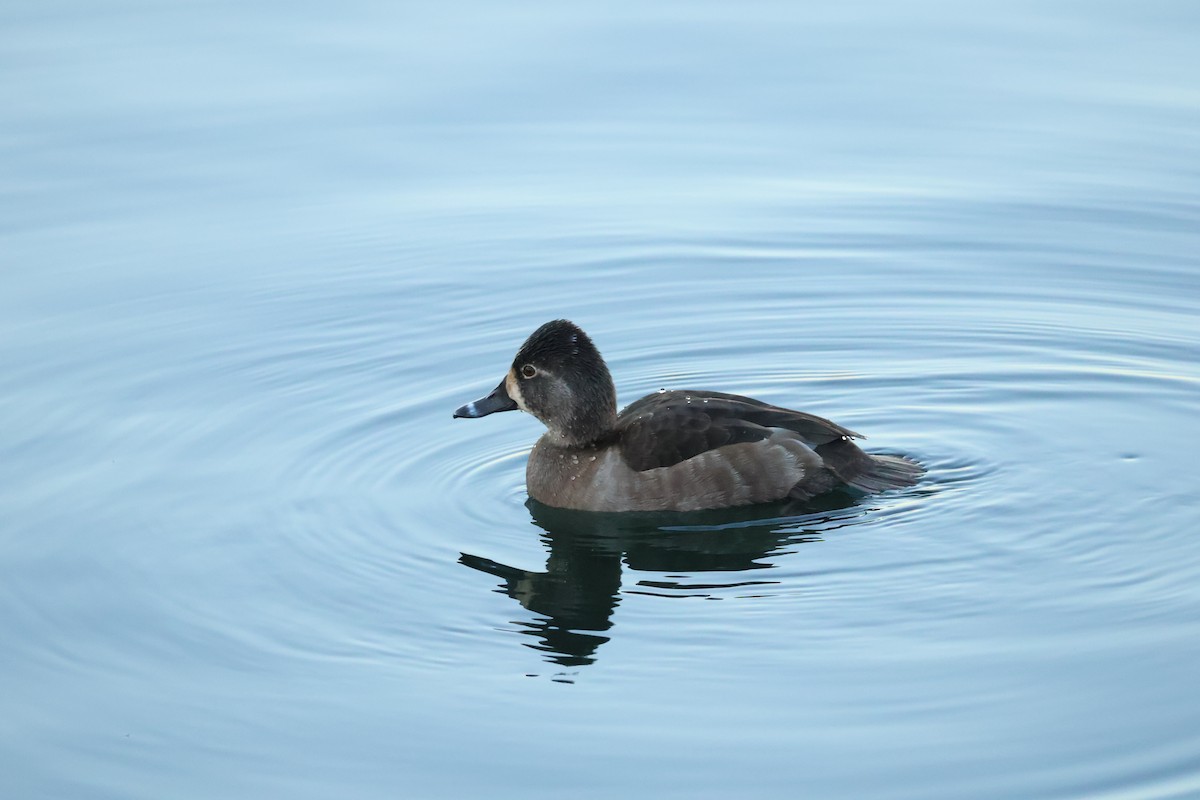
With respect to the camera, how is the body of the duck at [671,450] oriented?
to the viewer's left
